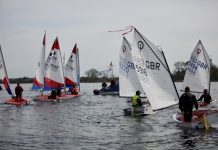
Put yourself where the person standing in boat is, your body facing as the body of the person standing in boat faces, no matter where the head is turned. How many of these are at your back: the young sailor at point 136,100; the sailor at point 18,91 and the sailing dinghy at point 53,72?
0
